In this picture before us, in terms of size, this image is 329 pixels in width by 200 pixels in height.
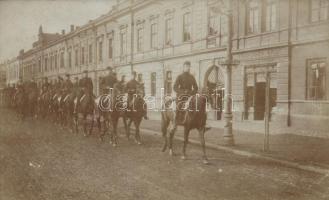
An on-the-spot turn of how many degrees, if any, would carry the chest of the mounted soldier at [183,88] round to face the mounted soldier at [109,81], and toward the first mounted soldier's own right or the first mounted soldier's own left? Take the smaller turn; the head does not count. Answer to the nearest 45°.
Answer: approximately 180°

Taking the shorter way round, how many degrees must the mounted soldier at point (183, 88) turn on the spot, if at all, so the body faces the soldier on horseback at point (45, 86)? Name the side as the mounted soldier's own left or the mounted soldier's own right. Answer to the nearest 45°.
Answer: approximately 180°

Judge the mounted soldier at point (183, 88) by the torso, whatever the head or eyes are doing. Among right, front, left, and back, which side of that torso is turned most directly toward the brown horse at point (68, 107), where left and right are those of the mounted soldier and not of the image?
back

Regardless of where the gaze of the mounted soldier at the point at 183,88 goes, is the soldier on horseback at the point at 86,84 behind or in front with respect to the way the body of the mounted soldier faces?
behind

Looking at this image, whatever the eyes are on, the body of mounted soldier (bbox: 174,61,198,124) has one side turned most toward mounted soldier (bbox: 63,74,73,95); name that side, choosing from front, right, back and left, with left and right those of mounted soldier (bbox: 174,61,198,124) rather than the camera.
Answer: back

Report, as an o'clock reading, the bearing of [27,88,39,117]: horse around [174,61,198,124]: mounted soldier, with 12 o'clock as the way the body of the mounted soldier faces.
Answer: The horse is roughly at 6 o'clock from the mounted soldier.

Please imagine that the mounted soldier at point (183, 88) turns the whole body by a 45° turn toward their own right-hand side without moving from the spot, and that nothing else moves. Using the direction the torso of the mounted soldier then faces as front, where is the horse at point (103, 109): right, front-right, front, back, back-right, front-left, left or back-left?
back-right

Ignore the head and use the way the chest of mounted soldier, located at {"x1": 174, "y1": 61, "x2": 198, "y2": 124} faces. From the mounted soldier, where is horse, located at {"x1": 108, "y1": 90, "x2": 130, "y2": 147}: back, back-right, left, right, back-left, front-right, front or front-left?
back

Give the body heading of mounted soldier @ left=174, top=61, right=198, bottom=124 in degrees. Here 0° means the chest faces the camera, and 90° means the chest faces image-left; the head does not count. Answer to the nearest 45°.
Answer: approximately 315°
